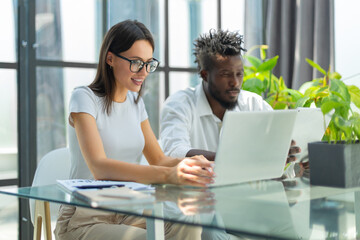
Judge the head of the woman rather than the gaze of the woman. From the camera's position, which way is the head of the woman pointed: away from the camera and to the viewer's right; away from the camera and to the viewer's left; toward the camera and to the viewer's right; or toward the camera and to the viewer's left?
toward the camera and to the viewer's right

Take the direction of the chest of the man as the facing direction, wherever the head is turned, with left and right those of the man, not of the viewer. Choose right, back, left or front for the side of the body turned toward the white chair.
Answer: right

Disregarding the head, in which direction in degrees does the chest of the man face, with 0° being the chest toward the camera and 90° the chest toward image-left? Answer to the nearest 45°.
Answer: approximately 315°

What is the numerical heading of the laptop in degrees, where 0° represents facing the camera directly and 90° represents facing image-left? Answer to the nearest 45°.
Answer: approximately 135°

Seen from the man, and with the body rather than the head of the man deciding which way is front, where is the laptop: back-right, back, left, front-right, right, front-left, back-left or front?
front-right

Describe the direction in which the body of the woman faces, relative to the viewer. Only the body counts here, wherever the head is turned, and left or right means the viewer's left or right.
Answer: facing the viewer and to the right of the viewer

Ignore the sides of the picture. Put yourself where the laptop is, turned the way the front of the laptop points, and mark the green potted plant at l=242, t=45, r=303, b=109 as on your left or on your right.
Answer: on your right

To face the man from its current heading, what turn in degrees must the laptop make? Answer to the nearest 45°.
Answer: approximately 45° to its right

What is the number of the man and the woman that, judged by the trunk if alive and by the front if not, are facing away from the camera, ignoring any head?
0

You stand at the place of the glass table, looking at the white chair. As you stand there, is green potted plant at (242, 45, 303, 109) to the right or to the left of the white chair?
right

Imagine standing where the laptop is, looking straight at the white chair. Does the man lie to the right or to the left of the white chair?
right

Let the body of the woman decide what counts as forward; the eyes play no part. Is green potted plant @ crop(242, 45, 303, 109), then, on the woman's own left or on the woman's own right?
on the woman's own left
